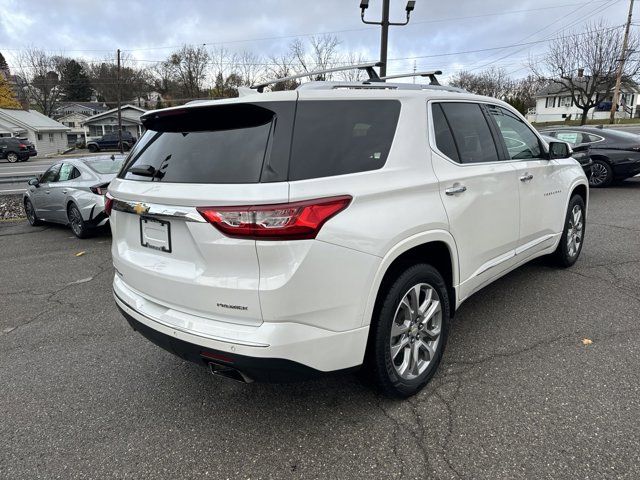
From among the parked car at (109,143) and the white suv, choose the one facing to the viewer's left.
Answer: the parked car

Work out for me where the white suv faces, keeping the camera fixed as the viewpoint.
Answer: facing away from the viewer and to the right of the viewer

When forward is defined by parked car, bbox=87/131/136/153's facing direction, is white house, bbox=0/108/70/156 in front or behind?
in front

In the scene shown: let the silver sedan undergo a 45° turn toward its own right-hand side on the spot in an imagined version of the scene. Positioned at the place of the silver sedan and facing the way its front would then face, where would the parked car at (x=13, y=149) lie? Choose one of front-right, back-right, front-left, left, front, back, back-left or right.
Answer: front

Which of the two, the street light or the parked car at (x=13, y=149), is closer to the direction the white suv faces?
the street light

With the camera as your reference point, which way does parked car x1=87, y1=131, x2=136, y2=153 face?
facing to the left of the viewer

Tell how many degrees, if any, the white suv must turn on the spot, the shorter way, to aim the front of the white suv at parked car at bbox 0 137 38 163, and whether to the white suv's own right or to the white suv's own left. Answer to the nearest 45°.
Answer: approximately 90° to the white suv's own left

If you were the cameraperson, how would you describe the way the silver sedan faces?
facing away from the viewer and to the left of the viewer

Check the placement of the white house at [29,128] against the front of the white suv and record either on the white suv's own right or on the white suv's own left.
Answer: on the white suv's own left

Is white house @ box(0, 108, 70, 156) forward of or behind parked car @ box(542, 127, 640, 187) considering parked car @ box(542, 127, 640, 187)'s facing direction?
forward

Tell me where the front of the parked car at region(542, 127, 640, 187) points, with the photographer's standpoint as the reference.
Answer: facing away from the viewer and to the left of the viewer
